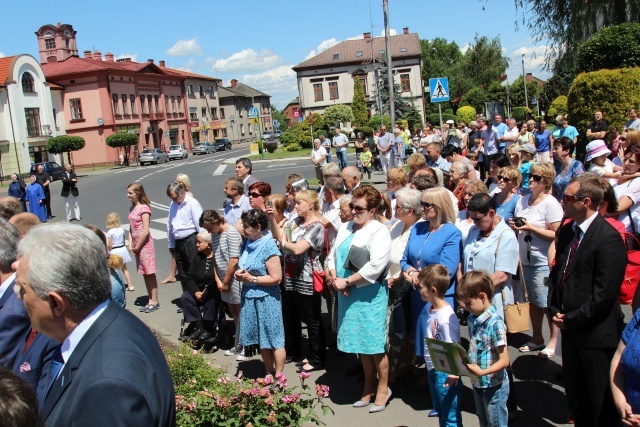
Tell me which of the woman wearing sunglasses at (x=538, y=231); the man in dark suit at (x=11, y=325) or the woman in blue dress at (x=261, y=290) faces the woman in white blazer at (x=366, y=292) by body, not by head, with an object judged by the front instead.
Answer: the woman wearing sunglasses

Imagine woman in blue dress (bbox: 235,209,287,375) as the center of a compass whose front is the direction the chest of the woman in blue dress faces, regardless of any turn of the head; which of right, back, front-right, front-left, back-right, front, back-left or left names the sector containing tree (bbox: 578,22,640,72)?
back

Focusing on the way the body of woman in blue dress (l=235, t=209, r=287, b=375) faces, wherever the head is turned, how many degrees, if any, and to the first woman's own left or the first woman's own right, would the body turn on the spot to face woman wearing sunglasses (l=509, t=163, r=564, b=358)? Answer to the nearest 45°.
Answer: approximately 135° to the first woman's own left

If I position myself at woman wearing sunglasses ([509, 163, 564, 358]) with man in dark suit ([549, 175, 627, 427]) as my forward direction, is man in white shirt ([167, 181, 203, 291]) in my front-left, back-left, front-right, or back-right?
back-right

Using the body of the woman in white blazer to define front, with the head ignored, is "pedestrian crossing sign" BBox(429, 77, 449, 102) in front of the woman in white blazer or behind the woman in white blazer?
behind

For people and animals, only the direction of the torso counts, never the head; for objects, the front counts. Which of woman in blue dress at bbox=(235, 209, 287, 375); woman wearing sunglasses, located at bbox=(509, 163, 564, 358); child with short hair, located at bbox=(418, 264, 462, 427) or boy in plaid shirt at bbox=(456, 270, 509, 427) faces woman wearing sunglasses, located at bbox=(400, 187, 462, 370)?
woman wearing sunglasses, located at bbox=(509, 163, 564, 358)

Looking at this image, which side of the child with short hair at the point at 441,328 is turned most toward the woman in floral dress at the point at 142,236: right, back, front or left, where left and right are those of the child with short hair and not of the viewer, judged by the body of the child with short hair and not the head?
right

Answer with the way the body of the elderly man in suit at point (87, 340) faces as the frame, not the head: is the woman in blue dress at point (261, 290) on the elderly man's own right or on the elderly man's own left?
on the elderly man's own right
